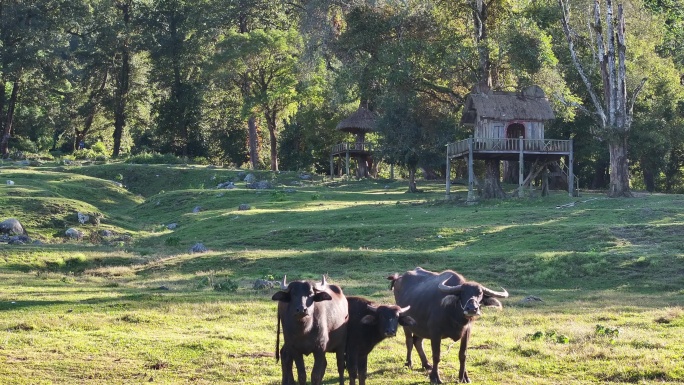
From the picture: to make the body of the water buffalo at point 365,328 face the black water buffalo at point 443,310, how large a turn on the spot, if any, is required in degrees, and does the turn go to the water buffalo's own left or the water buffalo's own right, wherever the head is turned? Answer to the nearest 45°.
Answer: approximately 90° to the water buffalo's own left

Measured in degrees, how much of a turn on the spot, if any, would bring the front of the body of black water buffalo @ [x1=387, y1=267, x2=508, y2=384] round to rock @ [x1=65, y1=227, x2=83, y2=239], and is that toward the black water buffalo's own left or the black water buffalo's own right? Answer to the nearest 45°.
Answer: approximately 180°

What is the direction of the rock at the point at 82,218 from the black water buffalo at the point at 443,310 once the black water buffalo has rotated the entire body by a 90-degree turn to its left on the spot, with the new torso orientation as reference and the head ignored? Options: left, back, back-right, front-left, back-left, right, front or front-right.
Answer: left

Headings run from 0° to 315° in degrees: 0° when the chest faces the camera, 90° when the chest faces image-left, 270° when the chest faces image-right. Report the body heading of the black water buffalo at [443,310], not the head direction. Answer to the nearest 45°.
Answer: approximately 315°

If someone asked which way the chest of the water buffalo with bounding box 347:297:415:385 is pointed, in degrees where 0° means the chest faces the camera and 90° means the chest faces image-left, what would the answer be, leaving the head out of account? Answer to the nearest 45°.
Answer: approximately 315°

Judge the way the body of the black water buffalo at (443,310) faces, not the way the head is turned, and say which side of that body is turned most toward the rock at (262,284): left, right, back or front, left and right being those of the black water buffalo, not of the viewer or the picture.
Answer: back
